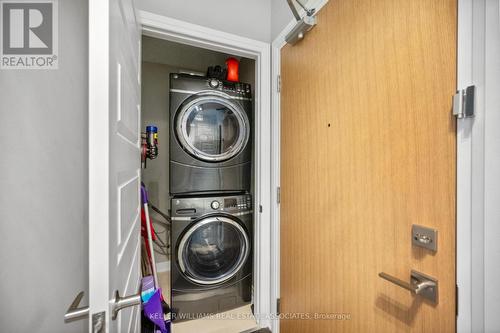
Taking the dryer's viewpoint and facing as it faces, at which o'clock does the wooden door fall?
The wooden door is roughly at 11 o'clock from the dryer.

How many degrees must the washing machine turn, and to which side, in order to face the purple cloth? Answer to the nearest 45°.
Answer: approximately 45° to its right

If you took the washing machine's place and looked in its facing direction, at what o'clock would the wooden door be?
The wooden door is roughly at 11 o'clock from the washing machine.

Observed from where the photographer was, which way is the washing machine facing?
facing the viewer
